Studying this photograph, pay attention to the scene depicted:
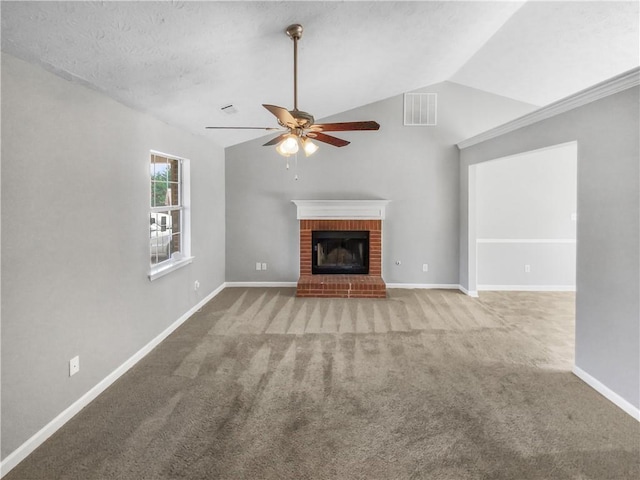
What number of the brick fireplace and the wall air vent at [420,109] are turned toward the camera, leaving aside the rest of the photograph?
2

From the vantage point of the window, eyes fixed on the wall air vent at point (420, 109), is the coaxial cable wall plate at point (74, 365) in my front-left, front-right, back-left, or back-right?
back-right

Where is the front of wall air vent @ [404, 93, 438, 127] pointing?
toward the camera

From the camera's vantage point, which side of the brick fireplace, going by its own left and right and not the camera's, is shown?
front

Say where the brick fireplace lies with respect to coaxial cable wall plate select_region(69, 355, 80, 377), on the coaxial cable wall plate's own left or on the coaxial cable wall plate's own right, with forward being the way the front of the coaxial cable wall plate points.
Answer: on the coaxial cable wall plate's own left

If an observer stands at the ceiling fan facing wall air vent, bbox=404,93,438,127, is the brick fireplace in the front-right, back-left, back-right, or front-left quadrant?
front-left

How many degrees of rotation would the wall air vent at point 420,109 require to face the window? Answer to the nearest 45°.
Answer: approximately 45° to its right

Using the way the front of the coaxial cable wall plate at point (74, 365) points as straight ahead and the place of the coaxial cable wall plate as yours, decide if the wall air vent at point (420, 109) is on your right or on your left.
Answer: on your left

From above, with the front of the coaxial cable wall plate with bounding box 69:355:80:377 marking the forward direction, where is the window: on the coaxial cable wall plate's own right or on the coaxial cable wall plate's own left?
on the coaxial cable wall plate's own left

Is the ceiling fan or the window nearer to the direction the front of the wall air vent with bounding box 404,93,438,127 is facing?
the ceiling fan

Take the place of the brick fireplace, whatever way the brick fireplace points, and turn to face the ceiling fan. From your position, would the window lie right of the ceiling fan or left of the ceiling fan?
right

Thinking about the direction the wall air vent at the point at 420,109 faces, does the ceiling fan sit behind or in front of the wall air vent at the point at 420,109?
in front

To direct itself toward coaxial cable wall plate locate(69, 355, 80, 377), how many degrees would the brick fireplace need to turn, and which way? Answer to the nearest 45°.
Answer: approximately 45° to its right
